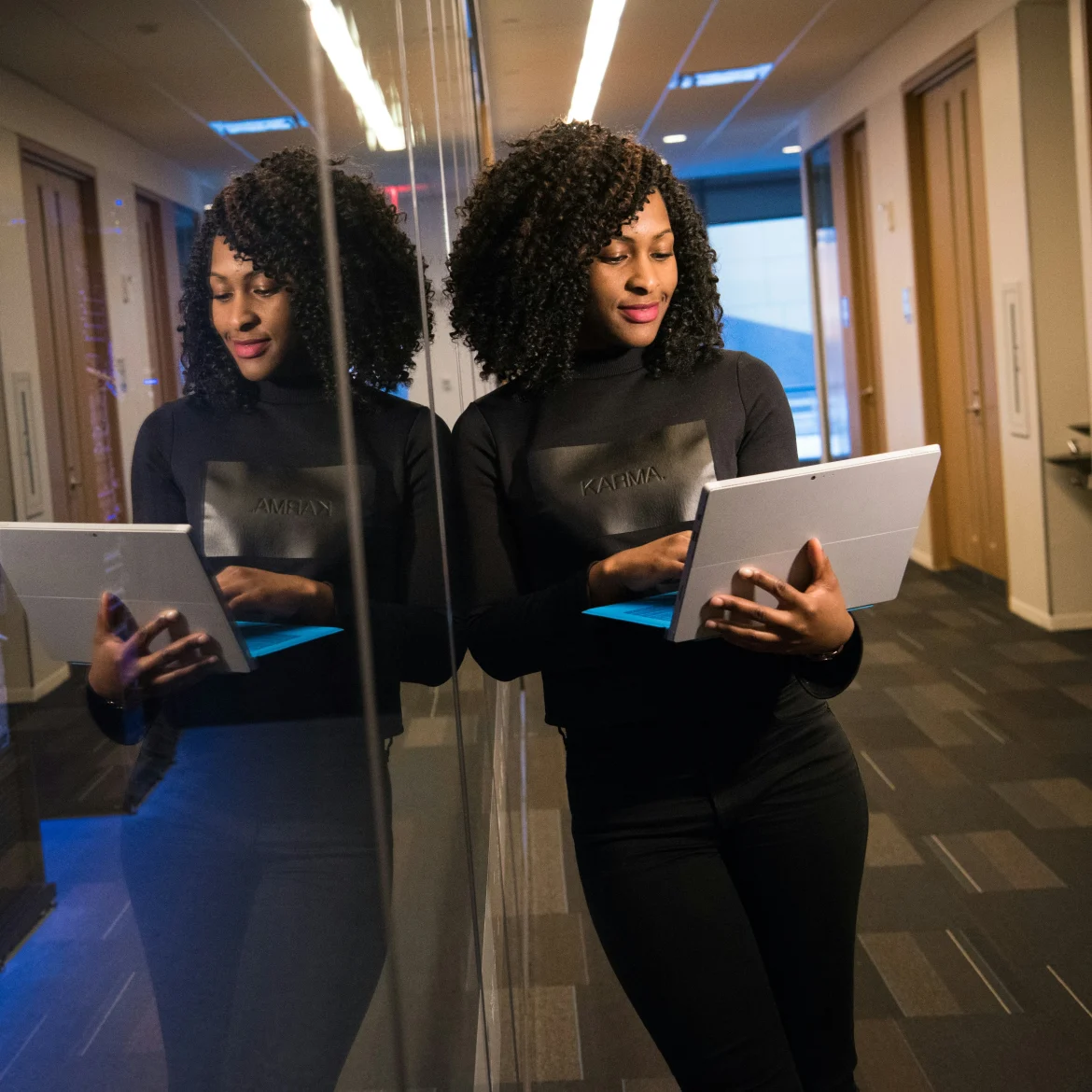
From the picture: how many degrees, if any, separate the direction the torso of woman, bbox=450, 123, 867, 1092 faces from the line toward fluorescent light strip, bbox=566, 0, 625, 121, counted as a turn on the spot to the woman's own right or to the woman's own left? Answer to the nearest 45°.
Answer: approximately 180°

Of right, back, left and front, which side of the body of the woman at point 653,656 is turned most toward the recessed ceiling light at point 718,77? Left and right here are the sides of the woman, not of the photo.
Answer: back

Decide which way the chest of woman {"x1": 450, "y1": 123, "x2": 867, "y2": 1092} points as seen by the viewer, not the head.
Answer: toward the camera

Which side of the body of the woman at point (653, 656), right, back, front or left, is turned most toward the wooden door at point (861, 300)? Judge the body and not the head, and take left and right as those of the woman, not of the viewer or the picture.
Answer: back

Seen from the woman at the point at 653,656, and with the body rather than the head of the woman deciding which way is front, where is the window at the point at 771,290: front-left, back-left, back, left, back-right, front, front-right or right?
back

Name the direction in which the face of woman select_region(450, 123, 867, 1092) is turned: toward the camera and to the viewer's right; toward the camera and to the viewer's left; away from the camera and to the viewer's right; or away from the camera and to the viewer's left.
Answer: toward the camera and to the viewer's right

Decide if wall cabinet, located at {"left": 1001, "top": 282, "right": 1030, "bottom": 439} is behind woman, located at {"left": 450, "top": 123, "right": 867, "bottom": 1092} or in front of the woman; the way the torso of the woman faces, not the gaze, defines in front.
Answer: behind
